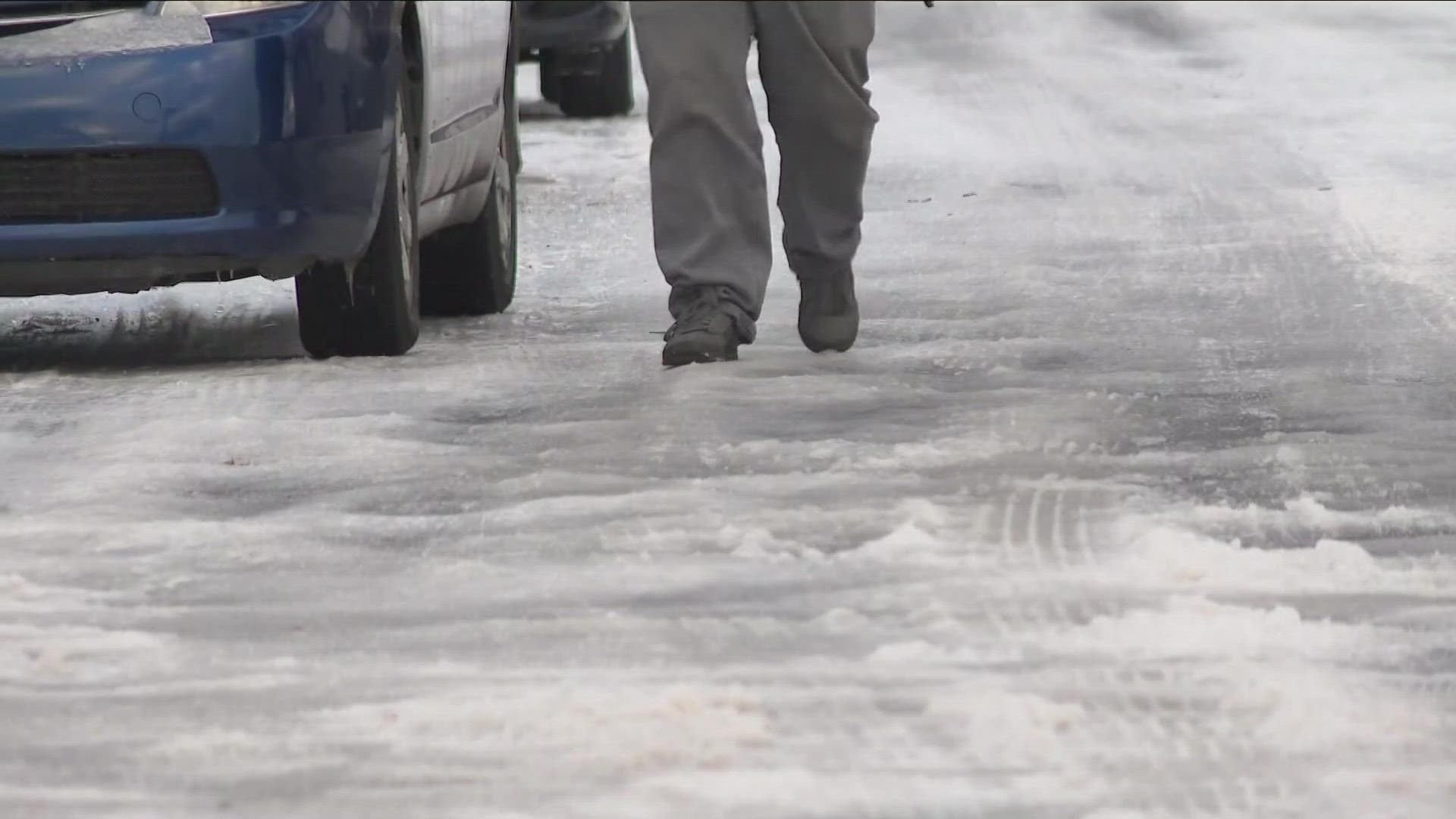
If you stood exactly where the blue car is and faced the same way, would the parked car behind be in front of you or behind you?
behind
